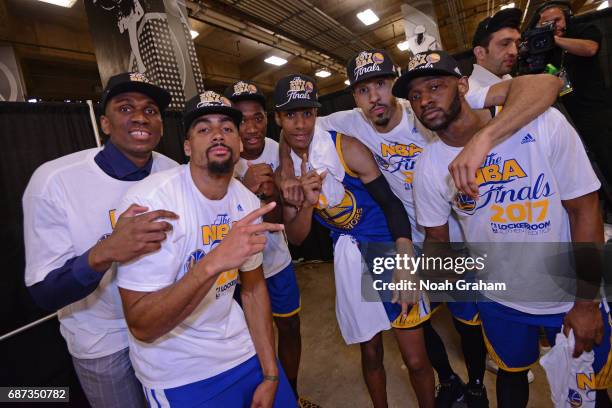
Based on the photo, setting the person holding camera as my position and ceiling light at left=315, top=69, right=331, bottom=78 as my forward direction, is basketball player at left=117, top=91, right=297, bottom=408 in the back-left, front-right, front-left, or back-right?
back-left

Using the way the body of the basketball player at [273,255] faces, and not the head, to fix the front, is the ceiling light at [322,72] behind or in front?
behind

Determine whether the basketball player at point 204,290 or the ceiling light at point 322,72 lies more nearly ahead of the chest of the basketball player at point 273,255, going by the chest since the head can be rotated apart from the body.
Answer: the basketball player

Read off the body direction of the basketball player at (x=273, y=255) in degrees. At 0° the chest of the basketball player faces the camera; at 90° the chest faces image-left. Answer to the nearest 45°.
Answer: approximately 0°

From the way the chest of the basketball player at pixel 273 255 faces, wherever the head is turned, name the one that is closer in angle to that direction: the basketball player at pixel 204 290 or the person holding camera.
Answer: the basketball player

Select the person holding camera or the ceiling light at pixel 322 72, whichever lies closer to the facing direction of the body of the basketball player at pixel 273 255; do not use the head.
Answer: the person holding camera
